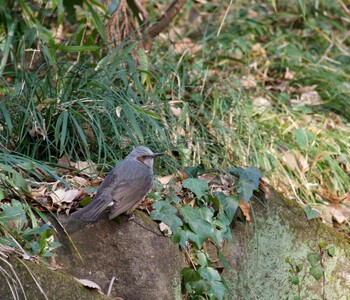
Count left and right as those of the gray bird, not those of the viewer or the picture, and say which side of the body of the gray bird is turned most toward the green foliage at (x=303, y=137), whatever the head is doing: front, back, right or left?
front

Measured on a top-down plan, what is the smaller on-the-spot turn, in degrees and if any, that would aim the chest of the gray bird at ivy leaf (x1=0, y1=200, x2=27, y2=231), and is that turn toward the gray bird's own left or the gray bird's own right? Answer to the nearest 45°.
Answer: approximately 135° to the gray bird's own left

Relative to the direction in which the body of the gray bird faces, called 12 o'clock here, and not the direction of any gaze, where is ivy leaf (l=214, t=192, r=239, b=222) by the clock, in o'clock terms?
The ivy leaf is roughly at 1 o'clock from the gray bird.

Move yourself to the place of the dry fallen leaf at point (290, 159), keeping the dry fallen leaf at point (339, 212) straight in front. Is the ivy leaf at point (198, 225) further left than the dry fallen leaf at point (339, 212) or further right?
right

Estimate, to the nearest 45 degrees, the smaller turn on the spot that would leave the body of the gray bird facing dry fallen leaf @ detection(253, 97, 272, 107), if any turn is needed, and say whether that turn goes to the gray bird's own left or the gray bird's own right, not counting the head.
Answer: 0° — it already faces it

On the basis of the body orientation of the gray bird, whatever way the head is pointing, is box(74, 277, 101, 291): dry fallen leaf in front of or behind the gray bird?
behind

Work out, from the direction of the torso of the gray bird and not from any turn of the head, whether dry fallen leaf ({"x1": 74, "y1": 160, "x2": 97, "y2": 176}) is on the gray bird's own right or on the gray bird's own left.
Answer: on the gray bird's own left

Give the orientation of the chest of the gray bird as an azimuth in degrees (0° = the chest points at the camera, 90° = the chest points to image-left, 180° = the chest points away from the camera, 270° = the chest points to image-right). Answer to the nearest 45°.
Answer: approximately 225°
